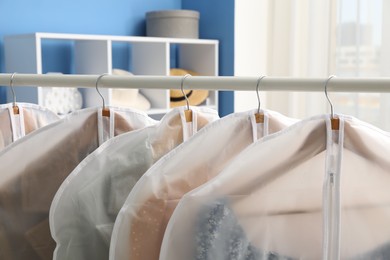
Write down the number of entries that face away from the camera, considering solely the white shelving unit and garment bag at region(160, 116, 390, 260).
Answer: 0

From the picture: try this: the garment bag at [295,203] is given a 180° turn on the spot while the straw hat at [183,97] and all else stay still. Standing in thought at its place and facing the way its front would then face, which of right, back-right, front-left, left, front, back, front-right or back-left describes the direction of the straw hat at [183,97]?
front

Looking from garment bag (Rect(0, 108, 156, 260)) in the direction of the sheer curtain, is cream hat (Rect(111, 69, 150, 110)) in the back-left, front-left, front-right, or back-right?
front-left

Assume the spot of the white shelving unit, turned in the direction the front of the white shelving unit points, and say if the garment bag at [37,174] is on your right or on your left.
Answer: on your right

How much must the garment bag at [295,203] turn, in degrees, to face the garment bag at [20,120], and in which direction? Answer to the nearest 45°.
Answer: approximately 135° to its right

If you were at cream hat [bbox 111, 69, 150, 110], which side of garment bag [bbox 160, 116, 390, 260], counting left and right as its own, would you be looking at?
back

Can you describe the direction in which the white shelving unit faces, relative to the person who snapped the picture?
facing the viewer and to the right of the viewer

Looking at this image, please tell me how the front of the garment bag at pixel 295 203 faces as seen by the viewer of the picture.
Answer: facing the viewer

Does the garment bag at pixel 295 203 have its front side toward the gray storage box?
no

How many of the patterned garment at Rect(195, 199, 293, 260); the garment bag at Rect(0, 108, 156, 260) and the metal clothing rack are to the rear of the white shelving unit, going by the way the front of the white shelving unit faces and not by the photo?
0

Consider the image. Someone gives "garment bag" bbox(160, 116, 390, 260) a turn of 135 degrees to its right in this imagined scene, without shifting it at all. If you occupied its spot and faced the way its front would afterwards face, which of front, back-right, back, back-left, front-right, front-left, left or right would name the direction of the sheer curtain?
front-right

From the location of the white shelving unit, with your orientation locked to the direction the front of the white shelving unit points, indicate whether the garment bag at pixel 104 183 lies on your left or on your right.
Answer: on your right
